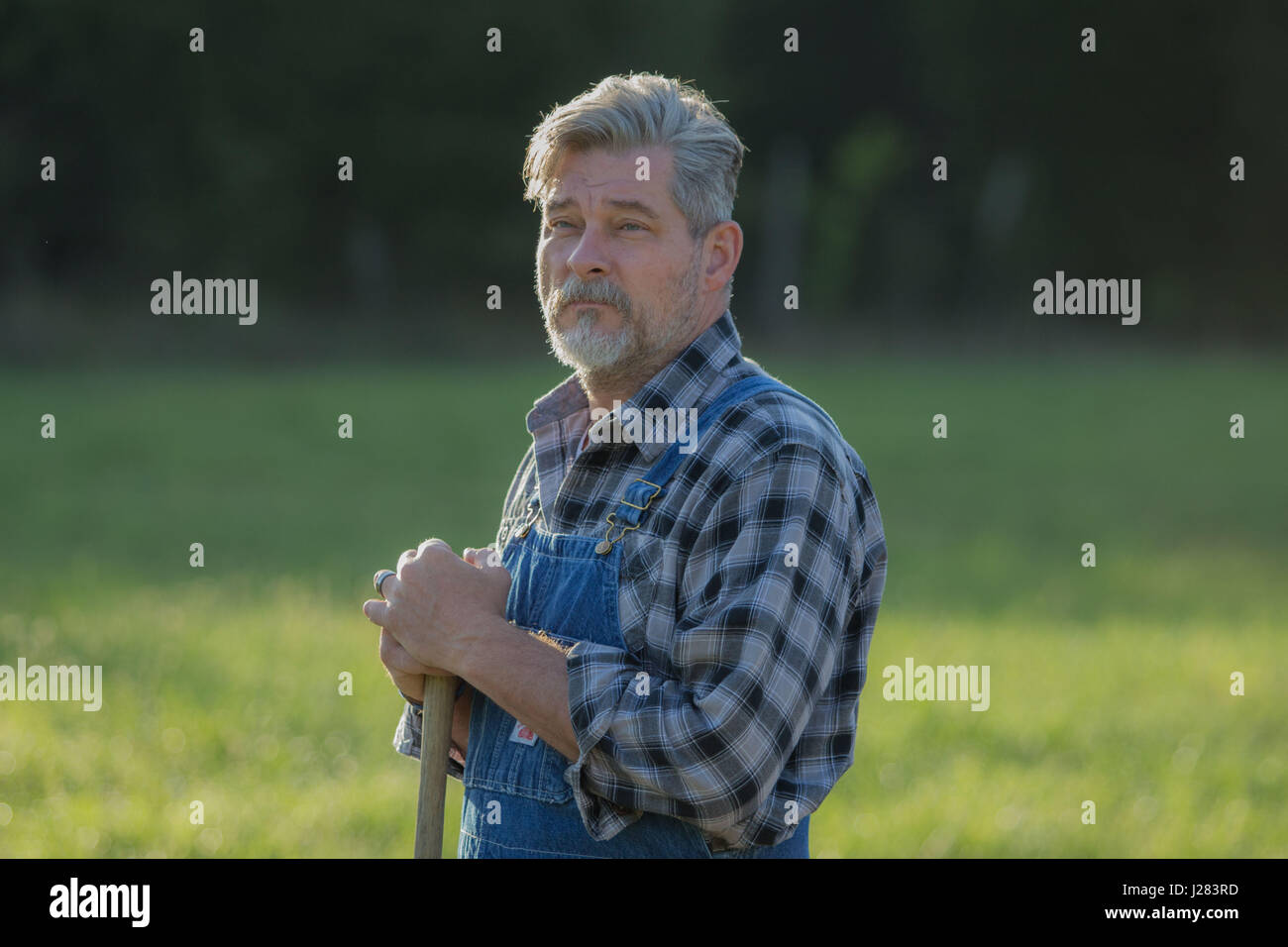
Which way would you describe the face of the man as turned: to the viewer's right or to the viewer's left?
to the viewer's left

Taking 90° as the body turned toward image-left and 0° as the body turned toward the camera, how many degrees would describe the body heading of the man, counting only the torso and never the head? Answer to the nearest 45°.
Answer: approximately 45°
